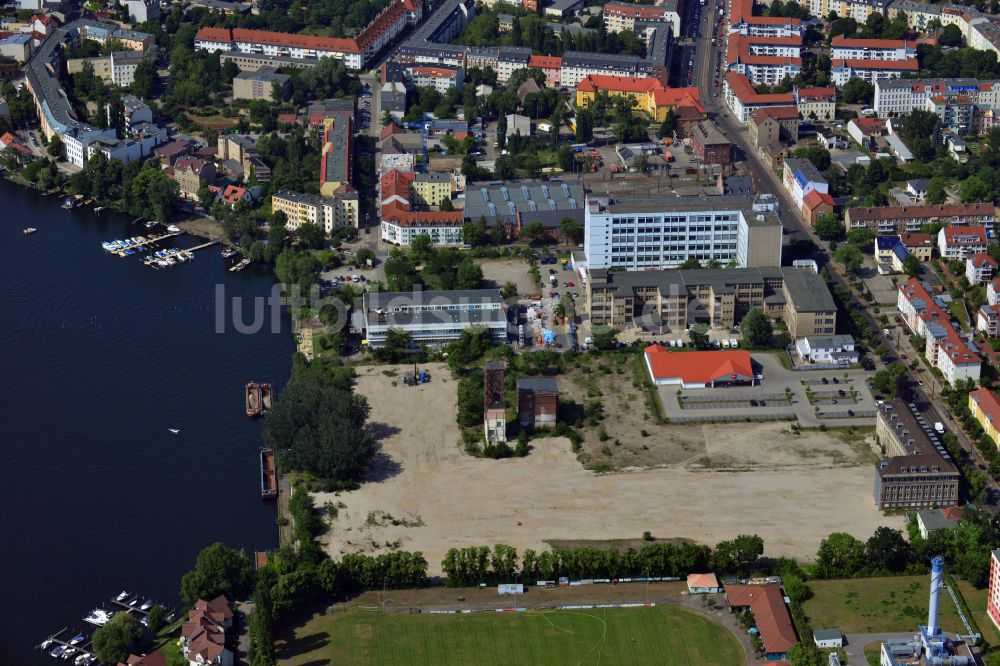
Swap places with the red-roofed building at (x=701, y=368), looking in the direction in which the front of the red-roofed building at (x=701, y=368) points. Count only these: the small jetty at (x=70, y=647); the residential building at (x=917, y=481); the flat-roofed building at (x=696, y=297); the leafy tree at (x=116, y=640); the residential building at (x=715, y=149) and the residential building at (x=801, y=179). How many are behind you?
3

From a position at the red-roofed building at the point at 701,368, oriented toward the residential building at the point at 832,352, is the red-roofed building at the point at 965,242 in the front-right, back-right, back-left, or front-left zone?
front-left

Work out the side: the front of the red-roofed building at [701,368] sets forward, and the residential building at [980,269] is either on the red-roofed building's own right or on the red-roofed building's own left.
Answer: on the red-roofed building's own left

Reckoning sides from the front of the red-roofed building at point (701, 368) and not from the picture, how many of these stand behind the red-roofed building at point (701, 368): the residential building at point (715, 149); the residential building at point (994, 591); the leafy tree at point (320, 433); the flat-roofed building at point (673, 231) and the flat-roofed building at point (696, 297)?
3

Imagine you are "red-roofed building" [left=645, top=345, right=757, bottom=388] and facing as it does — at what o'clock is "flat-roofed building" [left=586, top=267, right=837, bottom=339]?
The flat-roofed building is roughly at 6 o'clock from the red-roofed building.

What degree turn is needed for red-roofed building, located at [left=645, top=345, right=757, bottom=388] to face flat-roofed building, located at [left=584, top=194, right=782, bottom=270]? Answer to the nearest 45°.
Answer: approximately 180°

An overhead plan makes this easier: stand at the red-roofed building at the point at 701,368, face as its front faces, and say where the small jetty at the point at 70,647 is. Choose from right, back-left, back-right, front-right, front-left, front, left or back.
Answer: front-right

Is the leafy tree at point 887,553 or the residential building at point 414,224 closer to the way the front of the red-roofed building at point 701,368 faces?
the leafy tree

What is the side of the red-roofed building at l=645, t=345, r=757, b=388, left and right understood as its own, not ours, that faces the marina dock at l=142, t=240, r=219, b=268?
right

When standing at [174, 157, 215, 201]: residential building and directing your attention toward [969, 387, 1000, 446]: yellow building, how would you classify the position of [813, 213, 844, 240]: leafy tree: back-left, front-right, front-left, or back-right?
front-left

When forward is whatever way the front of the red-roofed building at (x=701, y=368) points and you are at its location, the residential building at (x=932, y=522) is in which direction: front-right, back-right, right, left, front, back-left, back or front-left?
front-left

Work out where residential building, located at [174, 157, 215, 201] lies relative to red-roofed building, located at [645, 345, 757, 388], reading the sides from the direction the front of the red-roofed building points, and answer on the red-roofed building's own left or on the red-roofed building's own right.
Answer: on the red-roofed building's own right

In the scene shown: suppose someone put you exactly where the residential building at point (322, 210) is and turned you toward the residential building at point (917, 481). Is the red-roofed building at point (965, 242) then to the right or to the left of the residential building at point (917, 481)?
left

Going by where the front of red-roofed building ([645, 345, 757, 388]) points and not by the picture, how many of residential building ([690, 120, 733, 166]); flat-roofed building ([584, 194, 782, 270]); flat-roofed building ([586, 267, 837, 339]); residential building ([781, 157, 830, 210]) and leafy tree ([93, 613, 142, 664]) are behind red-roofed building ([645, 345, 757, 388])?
4

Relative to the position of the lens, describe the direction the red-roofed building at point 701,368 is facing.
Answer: facing the viewer

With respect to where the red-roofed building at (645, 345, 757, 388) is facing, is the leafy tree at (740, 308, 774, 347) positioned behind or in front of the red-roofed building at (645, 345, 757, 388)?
behind

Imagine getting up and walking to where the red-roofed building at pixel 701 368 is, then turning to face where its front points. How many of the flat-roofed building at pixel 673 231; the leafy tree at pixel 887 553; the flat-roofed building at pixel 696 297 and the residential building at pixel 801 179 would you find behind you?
3

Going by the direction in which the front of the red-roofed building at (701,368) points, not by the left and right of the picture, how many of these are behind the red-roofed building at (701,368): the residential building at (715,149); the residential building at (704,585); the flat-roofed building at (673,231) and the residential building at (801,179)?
3

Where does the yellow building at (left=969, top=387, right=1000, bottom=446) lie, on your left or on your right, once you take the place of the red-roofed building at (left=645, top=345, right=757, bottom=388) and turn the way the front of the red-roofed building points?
on your left

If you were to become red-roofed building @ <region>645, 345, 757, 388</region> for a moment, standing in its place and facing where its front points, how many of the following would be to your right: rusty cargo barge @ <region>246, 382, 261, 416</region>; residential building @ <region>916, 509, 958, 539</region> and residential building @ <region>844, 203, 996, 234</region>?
1

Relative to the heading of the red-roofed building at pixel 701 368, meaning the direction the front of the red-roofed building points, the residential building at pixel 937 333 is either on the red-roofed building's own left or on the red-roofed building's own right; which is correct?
on the red-roofed building's own left

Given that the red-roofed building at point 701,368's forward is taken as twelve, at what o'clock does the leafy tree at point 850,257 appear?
The leafy tree is roughly at 7 o'clock from the red-roofed building.
